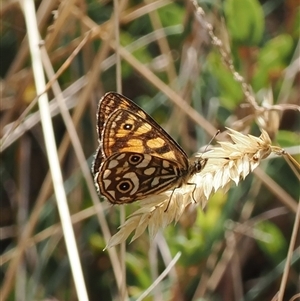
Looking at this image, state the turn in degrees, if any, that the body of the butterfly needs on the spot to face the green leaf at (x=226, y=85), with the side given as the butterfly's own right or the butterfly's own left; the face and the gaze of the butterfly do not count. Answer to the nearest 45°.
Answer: approximately 45° to the butterfly's own left

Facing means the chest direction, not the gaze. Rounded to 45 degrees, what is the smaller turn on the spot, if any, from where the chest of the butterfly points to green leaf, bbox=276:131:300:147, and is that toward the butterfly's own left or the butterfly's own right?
approximately 45° to the butterfly's own left

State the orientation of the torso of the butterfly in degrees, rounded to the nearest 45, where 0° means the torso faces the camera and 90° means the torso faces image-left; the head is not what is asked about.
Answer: approximately 270°

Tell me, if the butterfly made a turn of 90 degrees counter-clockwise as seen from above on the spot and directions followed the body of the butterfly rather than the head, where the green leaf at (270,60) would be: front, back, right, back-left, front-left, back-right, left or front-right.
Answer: front-right

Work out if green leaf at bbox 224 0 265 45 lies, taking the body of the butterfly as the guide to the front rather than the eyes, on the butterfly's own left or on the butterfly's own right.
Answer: on the butterfly's own left
